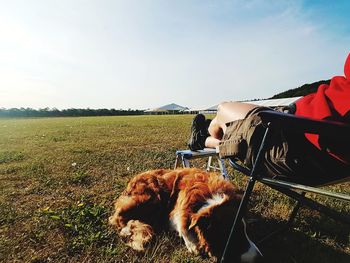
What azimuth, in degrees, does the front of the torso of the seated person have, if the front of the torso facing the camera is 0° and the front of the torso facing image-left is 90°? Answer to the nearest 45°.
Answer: approximately 90°
